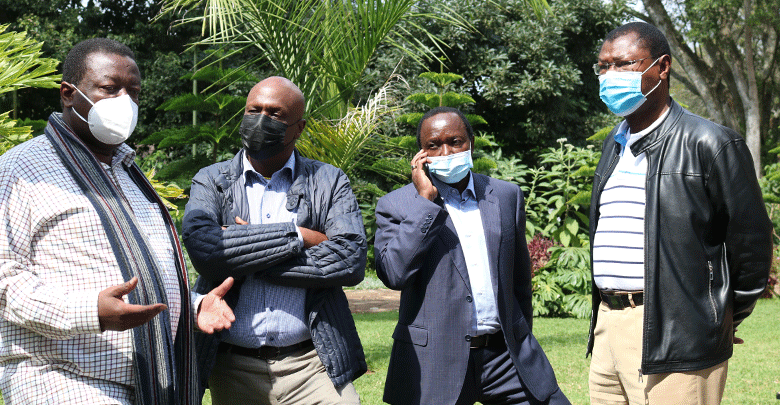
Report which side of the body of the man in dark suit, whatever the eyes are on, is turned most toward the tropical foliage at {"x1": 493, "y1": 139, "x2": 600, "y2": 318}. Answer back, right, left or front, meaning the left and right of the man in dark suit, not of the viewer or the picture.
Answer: back

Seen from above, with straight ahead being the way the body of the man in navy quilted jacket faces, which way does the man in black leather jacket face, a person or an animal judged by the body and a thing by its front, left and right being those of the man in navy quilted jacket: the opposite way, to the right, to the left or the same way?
to the right

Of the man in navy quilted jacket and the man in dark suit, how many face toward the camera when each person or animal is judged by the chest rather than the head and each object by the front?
2

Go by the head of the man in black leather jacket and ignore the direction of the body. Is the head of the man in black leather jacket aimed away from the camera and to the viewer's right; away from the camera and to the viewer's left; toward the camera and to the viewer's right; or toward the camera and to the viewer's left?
toward the camera and to the viewer's left

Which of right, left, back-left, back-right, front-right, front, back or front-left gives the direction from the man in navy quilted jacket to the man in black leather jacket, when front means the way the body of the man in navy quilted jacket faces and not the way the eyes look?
left

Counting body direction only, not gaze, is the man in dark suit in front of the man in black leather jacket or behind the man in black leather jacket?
in front

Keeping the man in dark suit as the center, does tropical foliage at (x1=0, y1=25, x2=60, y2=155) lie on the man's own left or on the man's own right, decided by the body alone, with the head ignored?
on the man's own right

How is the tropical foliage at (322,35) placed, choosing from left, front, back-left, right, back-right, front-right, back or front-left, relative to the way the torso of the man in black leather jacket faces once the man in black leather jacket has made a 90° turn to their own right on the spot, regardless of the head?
front

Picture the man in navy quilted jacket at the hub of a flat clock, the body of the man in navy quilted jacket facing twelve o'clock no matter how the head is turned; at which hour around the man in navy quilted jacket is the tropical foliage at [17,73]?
The tropical foliage is roughly at 5 o'clock from the man in navy quilted jacket.

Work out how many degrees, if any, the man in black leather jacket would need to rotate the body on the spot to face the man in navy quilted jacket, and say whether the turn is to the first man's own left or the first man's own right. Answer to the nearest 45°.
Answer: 0° — they already face them

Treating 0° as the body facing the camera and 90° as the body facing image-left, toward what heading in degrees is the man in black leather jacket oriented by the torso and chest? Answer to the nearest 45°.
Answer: approximately 45°

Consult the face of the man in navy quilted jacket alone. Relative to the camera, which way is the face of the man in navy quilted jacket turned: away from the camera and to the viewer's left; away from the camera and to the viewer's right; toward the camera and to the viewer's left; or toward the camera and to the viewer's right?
toward the camera and to the viewer's left
